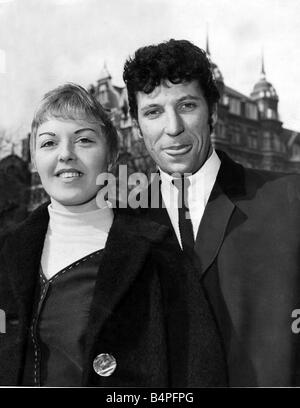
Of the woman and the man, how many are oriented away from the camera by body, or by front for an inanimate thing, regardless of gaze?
0

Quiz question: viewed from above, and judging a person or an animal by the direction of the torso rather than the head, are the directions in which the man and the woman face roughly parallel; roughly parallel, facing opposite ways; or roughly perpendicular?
roughly parallel

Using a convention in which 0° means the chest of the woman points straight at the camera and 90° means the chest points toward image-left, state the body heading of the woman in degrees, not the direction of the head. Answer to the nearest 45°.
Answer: approximately 45°

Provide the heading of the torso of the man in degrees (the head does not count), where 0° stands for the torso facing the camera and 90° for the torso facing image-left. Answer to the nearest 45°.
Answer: approximately 45°
